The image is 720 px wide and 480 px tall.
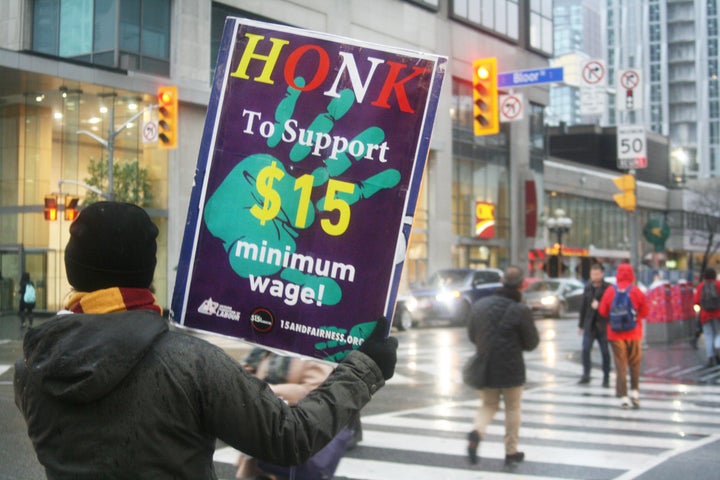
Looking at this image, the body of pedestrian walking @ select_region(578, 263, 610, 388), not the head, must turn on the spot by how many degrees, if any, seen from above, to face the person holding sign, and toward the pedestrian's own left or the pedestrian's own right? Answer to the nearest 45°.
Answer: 0° — they already face them

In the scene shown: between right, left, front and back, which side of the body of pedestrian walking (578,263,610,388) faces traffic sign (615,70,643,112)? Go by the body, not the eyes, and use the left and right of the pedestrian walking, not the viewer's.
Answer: back

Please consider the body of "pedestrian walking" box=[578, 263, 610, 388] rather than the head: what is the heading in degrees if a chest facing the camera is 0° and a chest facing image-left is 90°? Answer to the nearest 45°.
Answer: approximately 0°

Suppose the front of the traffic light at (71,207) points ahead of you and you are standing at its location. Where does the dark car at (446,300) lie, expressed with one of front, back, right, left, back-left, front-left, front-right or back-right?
front-left

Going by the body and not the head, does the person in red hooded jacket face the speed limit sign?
yes

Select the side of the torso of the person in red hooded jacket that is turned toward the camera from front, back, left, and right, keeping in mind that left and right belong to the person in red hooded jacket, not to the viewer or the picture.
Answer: back

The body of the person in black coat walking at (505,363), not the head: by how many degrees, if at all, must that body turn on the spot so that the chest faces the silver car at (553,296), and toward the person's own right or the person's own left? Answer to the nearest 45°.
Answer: approximately 45° to the person's own left

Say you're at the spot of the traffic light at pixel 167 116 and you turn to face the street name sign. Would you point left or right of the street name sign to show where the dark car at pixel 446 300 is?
left

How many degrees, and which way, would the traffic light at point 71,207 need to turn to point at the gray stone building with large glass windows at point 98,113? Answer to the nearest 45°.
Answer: approximately 135° to its left

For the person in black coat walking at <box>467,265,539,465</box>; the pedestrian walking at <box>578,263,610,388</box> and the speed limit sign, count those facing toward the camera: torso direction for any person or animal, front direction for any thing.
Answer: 2

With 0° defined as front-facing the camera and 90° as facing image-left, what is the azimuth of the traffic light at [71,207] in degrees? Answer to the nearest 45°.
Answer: approximately 315°

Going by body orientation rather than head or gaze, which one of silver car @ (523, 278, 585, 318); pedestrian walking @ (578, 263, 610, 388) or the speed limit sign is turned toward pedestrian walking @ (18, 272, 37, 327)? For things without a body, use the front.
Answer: the silver car

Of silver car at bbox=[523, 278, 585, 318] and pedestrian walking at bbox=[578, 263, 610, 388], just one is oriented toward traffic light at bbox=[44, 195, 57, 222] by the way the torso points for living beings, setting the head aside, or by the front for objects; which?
the silver car
